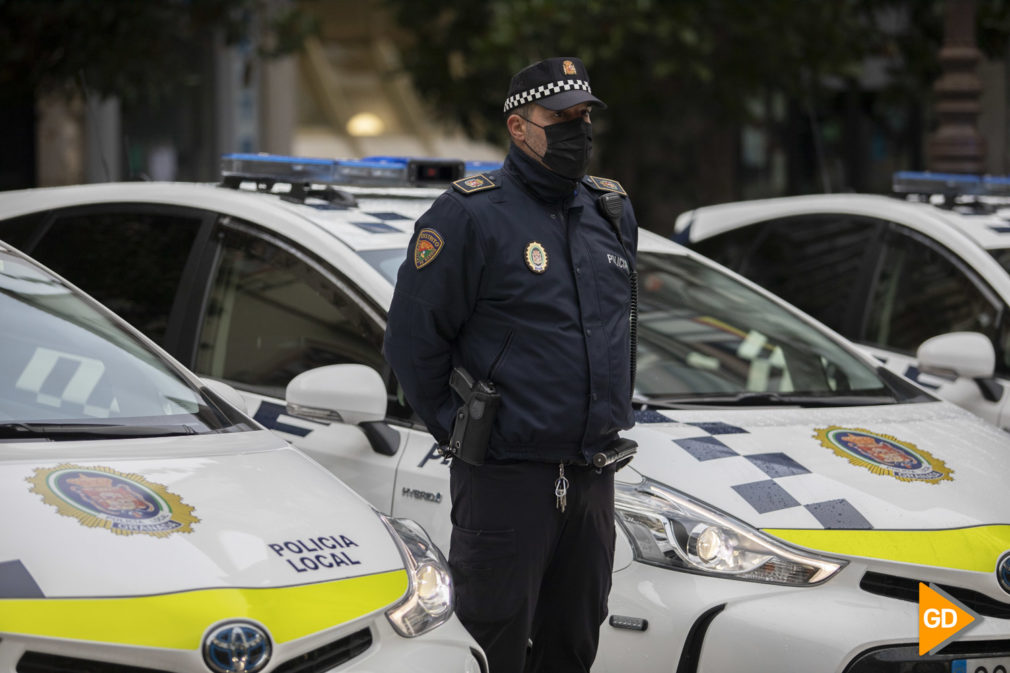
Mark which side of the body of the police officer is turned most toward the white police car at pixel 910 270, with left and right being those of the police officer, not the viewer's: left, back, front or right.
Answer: left

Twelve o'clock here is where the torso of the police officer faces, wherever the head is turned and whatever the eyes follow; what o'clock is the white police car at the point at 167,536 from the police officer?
The white police car is roughly at 3 o'clock from the police officer.

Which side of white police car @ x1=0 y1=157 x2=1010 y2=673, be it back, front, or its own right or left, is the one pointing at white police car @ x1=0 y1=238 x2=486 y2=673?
right

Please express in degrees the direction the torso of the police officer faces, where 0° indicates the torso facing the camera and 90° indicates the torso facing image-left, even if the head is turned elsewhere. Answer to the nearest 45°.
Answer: approximately 315°

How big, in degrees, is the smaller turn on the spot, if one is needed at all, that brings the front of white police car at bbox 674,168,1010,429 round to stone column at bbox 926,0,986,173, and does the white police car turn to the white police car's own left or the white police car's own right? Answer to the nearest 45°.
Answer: approximately 135° to the white police car's own left

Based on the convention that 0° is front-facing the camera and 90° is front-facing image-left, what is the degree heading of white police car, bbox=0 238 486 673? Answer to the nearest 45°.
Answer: approximately 315°

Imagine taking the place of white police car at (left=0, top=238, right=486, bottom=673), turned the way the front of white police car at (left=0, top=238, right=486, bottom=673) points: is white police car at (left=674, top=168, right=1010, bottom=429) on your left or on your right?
on your left
